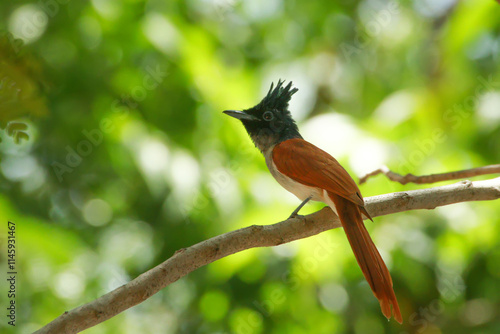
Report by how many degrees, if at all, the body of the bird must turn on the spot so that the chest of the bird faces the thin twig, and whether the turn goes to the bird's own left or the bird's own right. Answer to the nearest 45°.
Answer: approximately 135° to the bird's own right

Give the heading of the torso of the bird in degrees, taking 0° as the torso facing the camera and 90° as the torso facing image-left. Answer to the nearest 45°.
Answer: approximately 90°
